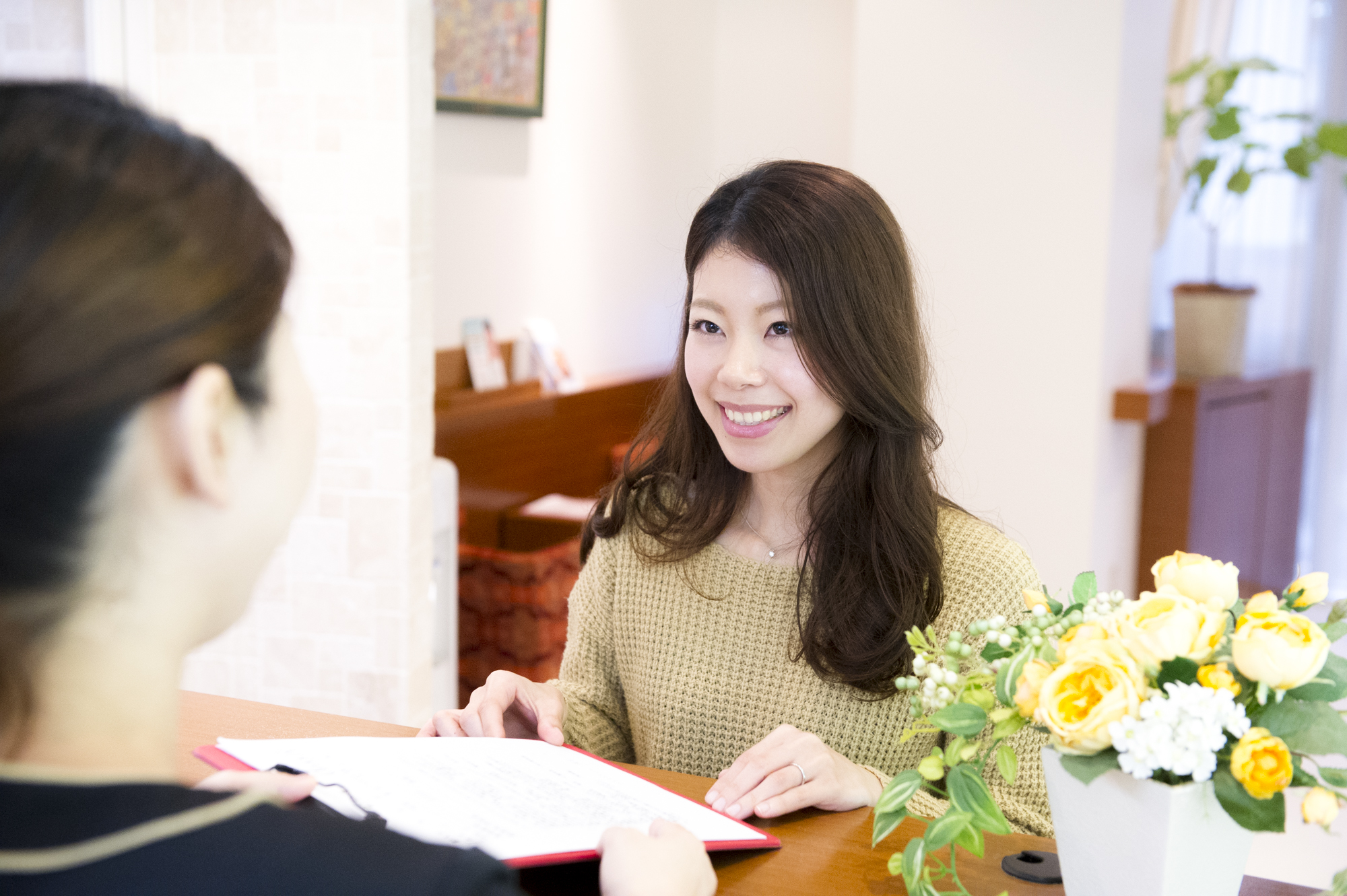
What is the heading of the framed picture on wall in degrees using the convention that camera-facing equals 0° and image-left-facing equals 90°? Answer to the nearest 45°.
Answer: approximately 0°

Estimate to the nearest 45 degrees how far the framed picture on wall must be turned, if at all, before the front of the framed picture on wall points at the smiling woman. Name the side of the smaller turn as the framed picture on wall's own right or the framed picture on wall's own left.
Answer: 0° — it already faces them

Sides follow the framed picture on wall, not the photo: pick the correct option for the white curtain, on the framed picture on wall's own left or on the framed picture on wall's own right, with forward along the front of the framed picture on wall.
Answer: on the framed picture on wall's own left

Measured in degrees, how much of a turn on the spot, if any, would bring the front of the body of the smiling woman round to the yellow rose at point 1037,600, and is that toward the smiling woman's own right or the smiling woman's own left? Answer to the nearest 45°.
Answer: approximately 45° to the smiling woman's own left

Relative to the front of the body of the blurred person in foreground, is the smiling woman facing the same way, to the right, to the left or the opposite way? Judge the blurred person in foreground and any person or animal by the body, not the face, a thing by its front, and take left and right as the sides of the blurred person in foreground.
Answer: the opposite way

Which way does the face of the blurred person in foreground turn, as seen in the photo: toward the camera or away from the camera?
away from the camera

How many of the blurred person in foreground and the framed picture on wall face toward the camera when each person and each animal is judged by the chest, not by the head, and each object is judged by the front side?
1

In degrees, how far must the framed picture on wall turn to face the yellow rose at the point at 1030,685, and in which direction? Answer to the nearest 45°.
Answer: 0° — it already faces it

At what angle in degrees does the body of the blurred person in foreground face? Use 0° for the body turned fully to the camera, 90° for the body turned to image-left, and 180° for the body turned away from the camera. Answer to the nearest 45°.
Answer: approximately 225°
